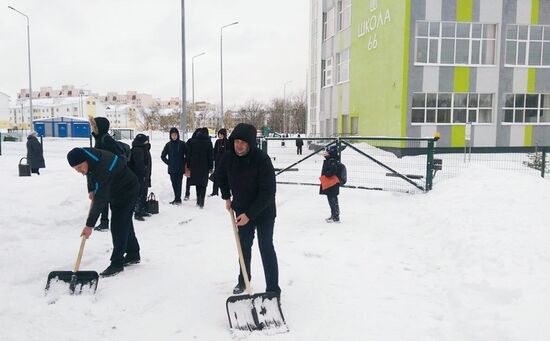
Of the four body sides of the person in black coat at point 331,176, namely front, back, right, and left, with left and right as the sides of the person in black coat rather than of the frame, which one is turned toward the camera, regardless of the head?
left

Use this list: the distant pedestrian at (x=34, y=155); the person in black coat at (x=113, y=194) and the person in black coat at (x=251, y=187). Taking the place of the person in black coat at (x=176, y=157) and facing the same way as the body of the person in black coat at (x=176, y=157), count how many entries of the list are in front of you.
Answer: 2

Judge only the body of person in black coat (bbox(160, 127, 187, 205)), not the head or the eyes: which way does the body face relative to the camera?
toward the camera

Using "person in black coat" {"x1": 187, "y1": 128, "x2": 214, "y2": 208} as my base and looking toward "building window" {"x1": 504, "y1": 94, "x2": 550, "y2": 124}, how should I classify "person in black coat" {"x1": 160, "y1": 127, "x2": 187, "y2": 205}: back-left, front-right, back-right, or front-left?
back-left

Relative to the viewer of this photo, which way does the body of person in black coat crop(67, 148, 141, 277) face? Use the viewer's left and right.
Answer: facing the viewer and to the left of the viewer

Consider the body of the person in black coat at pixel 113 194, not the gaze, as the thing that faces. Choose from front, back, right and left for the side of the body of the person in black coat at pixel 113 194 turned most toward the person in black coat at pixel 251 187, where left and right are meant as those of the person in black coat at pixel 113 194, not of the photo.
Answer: left

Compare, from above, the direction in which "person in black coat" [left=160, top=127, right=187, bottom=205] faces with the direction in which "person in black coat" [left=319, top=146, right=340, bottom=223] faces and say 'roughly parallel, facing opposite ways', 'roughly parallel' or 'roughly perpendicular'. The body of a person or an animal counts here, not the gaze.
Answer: roughly perpendicular

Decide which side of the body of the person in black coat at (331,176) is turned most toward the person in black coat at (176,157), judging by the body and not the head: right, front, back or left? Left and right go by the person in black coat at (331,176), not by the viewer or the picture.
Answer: front

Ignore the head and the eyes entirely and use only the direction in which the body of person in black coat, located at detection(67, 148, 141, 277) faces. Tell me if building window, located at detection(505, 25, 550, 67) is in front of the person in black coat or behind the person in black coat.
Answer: behind

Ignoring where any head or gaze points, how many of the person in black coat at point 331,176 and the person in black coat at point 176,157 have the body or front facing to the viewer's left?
1

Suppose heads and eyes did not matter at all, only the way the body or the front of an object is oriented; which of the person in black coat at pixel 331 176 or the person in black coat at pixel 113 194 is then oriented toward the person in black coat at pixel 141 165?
the person in black coat at pixel 331 176

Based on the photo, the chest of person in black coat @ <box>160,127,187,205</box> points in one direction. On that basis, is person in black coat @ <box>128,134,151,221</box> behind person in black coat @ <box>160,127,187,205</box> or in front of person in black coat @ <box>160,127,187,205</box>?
in front

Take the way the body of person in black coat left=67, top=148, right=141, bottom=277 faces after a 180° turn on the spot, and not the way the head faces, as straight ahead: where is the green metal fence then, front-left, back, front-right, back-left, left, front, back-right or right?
front

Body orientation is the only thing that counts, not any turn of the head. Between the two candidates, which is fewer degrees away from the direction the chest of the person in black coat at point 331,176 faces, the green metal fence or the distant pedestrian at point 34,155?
the distant pedestrian
